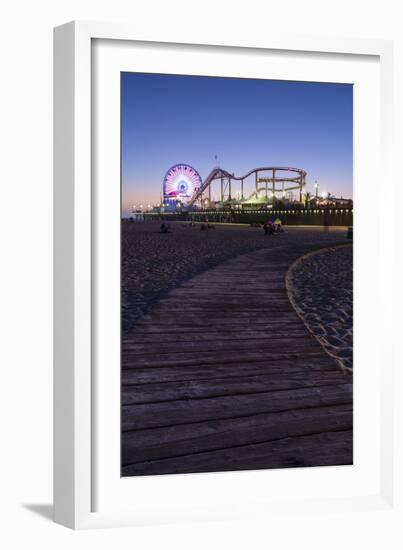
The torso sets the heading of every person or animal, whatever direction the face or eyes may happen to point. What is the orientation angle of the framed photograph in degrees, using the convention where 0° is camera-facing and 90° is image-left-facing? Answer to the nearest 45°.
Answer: approximately 315°
